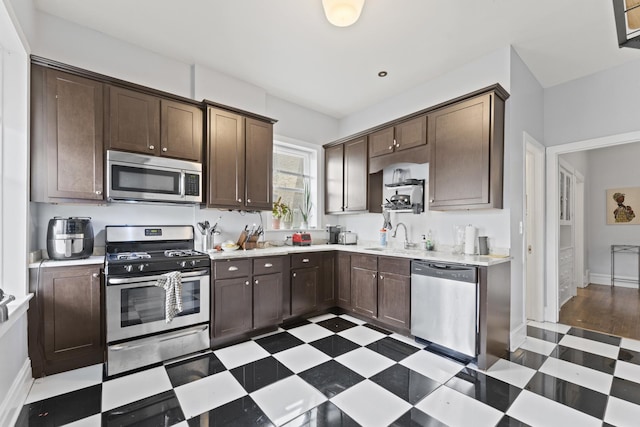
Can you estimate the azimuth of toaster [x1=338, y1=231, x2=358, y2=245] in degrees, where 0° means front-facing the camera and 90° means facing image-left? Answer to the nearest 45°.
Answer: approximately 45°

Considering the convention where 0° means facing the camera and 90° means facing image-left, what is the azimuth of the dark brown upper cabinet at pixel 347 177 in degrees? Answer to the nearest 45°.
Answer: approximately 45°
